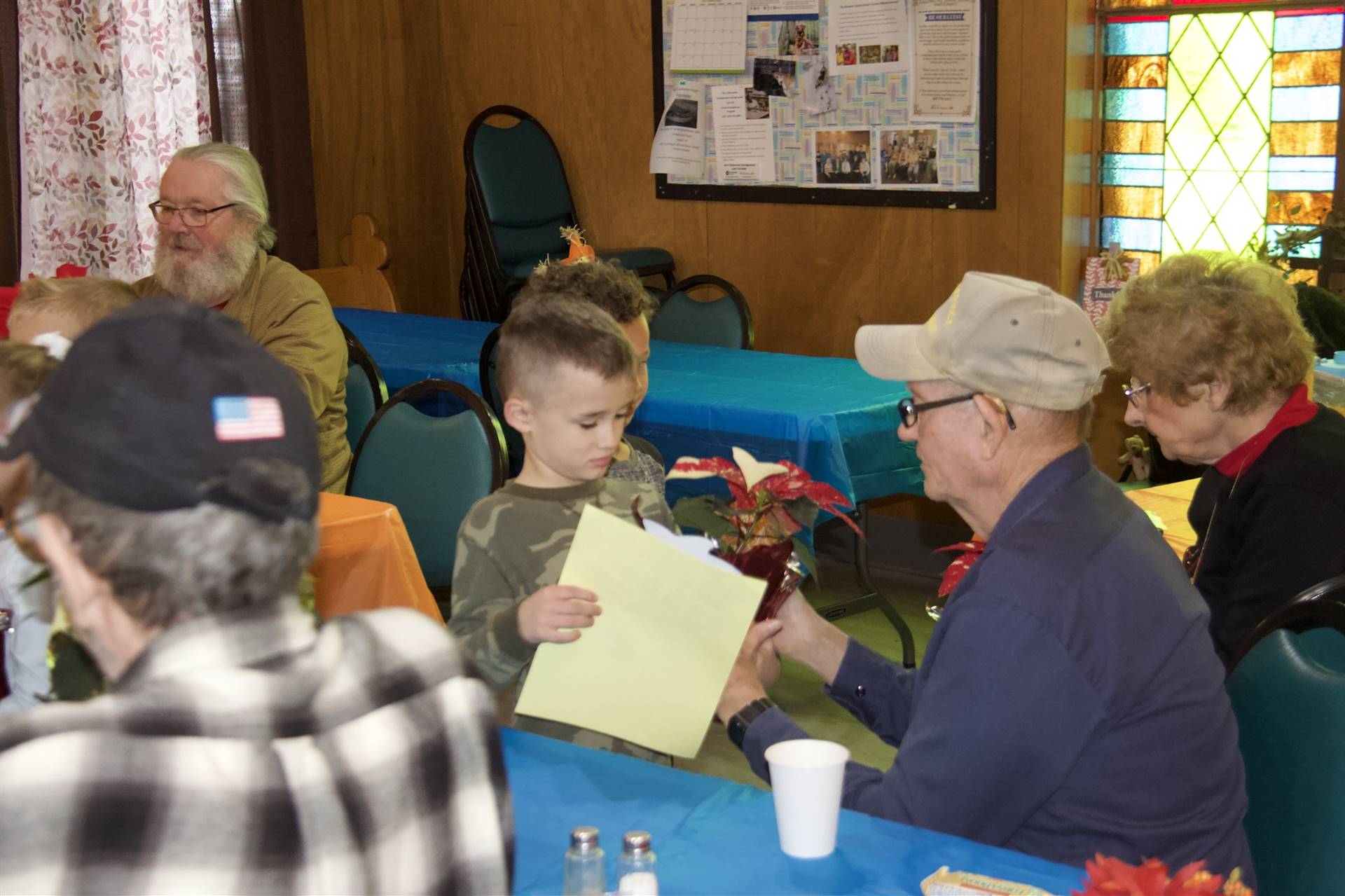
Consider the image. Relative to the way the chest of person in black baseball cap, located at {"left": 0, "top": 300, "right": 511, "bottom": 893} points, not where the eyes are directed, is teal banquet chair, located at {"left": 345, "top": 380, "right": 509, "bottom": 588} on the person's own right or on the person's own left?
on the person's own right

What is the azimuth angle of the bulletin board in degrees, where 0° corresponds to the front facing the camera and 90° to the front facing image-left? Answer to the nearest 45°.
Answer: approximately 0°

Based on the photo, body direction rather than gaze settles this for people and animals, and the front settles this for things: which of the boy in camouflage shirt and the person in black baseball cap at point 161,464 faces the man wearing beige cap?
the boy in camouflage shirt

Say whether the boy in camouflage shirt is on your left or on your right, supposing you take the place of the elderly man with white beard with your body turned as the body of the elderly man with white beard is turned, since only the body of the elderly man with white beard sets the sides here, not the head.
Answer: on your left

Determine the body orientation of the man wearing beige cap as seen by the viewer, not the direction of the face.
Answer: to the viewer's left

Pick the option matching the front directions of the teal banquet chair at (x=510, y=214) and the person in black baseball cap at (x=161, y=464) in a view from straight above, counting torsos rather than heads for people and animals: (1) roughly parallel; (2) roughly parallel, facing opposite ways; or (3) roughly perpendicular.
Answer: roughly parallel, facing opposite ways

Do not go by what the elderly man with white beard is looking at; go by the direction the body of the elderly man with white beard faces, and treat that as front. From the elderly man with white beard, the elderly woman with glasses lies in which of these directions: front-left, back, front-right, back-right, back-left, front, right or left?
left

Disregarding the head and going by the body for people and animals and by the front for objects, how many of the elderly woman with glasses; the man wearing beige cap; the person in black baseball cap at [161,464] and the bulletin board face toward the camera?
1

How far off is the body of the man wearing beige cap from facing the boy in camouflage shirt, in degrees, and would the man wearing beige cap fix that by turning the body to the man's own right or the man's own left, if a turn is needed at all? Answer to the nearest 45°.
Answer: approximately 45° to the man's own right

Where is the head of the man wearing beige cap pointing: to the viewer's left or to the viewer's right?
to the viewer's left

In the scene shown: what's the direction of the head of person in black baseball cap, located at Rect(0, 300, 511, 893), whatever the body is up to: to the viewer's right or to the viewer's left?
to the viewer's left

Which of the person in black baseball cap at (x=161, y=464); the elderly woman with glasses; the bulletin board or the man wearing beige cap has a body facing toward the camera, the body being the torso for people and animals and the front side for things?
the bulletin board

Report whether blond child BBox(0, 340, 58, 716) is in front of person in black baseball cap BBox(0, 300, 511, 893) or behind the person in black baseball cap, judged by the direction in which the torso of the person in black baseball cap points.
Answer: in front

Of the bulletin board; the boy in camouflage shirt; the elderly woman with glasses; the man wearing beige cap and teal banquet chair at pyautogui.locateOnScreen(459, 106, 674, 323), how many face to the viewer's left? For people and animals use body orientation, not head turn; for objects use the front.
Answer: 2
